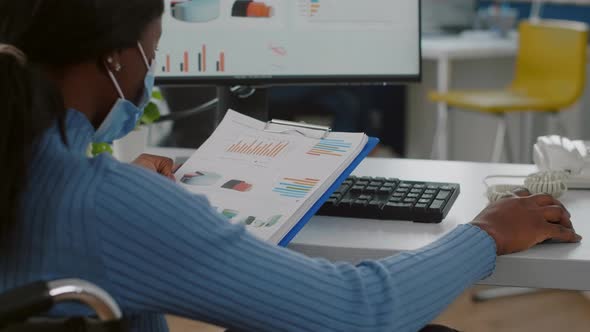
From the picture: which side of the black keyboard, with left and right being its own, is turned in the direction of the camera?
front

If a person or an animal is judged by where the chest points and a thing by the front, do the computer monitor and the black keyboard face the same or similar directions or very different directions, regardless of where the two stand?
same or similar directions

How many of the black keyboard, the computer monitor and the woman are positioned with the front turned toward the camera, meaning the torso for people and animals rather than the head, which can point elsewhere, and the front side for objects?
2

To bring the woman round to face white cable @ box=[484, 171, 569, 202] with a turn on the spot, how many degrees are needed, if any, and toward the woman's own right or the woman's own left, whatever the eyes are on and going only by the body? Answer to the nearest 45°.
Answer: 0° — they already face it

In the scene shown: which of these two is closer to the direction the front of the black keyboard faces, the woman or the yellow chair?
the woman

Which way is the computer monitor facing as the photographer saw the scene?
facing the viewer

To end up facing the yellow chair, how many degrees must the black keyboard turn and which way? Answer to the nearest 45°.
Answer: approximately 180°

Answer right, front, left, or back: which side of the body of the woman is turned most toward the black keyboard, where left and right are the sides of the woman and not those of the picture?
front

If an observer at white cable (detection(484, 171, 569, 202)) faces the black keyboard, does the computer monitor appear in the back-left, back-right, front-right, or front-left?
front-right

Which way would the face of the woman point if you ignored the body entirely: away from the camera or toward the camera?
away from the camera

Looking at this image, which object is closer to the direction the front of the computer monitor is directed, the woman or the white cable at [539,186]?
the woman

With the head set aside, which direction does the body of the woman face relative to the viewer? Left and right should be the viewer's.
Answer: facing away from the viewer and to the right of the viewer

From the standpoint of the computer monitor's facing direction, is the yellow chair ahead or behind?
behind

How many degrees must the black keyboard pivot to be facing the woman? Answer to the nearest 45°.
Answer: approximately 45° to its right

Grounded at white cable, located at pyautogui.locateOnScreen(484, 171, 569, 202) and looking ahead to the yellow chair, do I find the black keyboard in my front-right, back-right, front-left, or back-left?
back-left

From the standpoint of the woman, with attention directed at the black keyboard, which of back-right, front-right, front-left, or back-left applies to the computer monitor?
front-left

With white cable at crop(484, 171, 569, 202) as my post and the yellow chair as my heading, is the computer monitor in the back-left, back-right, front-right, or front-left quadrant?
front-left
